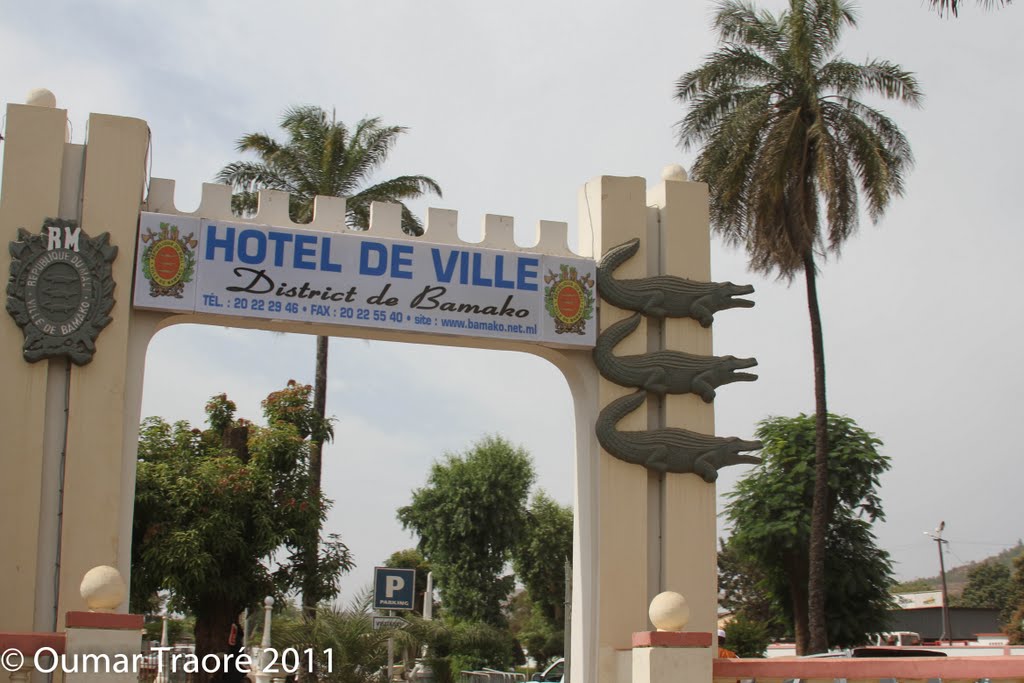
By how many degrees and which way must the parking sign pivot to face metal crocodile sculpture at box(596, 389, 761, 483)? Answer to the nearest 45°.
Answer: approximately 45° to its left

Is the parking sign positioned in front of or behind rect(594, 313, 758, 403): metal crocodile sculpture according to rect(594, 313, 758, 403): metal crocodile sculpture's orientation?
behind

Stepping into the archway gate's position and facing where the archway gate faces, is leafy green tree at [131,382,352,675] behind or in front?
behind

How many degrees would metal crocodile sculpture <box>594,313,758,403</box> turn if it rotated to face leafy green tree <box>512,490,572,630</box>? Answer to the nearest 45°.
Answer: approximately 90° to its left

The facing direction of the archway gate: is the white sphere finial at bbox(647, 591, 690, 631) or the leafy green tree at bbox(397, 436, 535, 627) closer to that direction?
the white sphere finial

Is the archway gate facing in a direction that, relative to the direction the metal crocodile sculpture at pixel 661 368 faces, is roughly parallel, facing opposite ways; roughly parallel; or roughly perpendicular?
roughly perpendicular

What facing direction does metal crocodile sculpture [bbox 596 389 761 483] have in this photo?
to the viewer's right

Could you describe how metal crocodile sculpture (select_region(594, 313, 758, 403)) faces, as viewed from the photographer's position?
facing to the right of the viewer

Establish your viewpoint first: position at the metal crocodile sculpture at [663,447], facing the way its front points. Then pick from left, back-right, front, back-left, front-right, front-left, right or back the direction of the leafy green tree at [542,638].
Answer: left

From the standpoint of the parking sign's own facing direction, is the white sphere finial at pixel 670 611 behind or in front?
in front

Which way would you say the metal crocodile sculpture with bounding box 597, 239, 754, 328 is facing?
to the viewer's right

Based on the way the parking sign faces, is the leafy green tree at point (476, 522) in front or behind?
behind

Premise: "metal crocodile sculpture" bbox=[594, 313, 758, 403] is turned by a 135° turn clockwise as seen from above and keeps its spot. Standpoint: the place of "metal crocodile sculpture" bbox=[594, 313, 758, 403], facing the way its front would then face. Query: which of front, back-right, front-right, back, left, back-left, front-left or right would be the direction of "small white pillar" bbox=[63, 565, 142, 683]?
front

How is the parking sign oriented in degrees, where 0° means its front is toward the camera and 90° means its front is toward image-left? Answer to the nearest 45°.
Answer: approximately 0°
